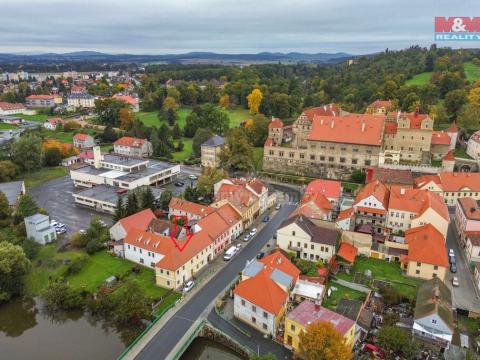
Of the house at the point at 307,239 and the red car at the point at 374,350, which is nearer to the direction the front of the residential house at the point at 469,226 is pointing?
the house

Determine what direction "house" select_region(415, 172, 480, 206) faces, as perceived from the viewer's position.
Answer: facing the viewer

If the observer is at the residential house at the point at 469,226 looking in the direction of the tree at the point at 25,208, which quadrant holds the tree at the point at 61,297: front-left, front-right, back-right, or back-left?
front-left

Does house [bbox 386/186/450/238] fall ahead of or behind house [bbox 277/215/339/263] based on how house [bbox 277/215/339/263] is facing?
behind

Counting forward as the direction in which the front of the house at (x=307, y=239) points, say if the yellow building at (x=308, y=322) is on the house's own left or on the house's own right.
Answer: on the house's own left

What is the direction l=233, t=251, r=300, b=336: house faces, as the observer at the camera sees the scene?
facing the viewer and to the left of the viewer

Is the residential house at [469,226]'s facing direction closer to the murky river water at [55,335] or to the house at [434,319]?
the murky river water

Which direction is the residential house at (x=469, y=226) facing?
to the viewer's left

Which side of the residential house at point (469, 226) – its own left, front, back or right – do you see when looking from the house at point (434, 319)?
left

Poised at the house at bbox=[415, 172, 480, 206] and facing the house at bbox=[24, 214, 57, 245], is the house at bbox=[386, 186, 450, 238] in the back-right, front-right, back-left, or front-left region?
front-left

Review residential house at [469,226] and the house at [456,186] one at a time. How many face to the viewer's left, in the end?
1

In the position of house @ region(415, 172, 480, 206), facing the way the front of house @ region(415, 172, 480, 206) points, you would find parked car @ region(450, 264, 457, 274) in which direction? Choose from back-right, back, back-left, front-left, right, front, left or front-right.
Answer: front
